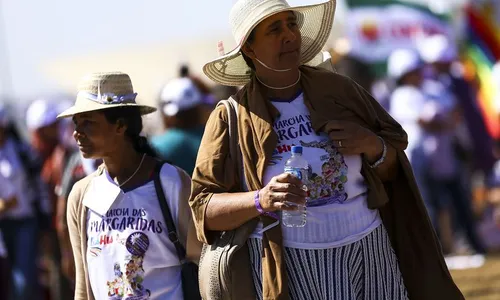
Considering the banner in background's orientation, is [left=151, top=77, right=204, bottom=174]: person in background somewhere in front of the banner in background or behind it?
in front

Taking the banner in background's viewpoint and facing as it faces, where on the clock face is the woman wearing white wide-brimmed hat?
The woman wearing white wide-brimmed hat is roughly at 12 o'clock from the banner in background.

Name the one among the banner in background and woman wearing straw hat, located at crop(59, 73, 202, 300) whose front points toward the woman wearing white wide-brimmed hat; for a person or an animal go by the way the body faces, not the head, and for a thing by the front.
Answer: the banner in background

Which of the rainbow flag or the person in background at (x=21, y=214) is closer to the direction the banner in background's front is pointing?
the person in background

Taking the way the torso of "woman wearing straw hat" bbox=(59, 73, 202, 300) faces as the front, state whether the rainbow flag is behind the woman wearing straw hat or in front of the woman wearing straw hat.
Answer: behind

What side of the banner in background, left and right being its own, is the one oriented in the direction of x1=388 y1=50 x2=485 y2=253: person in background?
front

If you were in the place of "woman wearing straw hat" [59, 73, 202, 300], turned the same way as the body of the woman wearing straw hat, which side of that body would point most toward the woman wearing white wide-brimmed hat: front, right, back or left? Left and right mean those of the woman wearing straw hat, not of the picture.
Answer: left

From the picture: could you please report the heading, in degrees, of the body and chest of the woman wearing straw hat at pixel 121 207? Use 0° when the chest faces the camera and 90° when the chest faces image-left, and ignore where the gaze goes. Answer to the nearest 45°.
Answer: approximately 45°

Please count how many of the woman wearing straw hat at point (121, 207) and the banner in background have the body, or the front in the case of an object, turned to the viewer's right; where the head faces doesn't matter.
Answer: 0

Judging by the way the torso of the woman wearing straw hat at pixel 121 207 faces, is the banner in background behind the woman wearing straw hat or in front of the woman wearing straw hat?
behind
